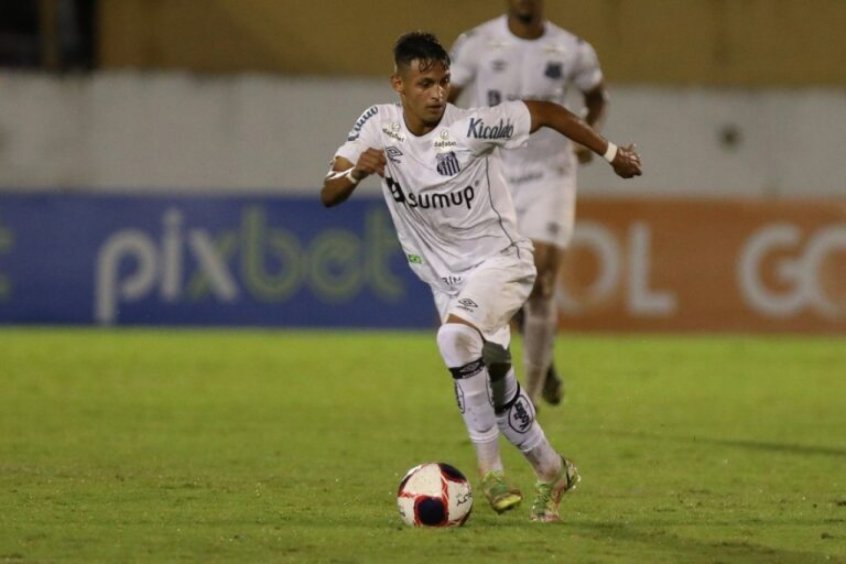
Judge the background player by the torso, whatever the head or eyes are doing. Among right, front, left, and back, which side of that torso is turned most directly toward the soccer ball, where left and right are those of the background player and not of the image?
front

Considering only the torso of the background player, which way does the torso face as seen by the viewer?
toward the camera

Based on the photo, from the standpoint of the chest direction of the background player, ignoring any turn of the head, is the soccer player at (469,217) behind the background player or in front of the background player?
in front

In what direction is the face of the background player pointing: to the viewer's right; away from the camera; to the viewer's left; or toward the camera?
toward the camera
